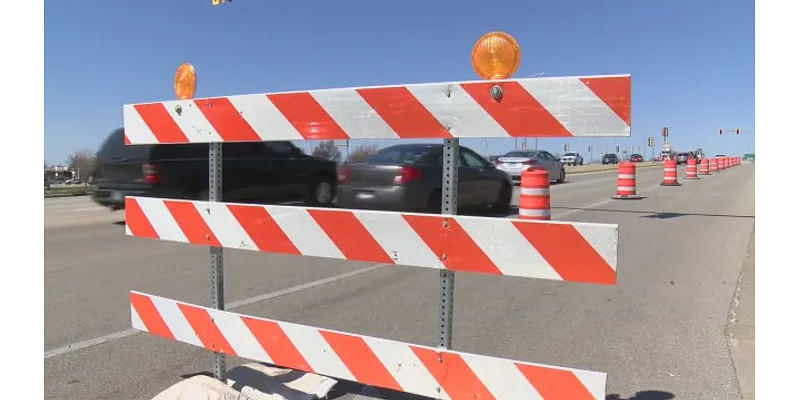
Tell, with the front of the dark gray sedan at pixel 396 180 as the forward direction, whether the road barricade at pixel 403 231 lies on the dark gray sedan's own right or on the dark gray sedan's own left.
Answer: on the dark gray sedan's own right

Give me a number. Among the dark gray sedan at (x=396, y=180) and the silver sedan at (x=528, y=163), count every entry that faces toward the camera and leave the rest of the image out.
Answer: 0

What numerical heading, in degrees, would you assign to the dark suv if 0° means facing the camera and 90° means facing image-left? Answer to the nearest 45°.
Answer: approximately 225°

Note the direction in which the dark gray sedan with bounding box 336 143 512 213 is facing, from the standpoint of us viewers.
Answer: facing away from the viewer and to the right of the viewer

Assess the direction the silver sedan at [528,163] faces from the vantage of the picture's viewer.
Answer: facing away from the viewer and to the right of the viewer

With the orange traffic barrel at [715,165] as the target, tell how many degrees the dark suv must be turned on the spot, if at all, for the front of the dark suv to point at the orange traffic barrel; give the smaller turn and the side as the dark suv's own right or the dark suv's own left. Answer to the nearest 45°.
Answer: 0° — it already faces it

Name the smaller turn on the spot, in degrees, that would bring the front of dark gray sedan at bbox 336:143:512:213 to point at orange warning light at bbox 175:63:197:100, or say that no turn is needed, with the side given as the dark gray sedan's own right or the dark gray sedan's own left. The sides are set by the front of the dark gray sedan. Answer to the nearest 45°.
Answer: approximately 135° to the dark gray sedan's own right

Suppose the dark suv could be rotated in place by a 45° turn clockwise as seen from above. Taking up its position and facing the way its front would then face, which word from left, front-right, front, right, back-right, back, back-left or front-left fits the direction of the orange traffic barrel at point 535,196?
front-right

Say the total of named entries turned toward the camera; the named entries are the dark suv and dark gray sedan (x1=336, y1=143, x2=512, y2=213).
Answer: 0
